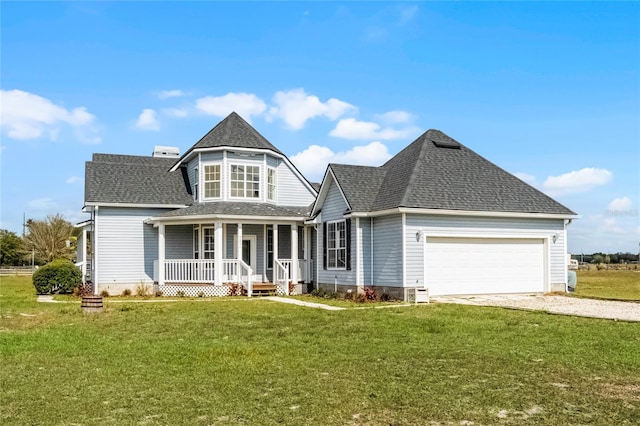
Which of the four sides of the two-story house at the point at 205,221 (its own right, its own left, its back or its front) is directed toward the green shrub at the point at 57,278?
right

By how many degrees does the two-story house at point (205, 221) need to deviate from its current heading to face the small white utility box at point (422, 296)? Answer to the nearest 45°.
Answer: approximately 45° to its left

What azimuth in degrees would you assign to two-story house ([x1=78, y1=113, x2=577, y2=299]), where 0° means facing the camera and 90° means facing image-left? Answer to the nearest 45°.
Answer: approximately 0°

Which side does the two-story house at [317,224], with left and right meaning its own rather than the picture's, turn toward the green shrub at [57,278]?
right

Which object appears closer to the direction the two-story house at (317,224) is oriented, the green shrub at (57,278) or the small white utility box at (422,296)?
the small white utility box
